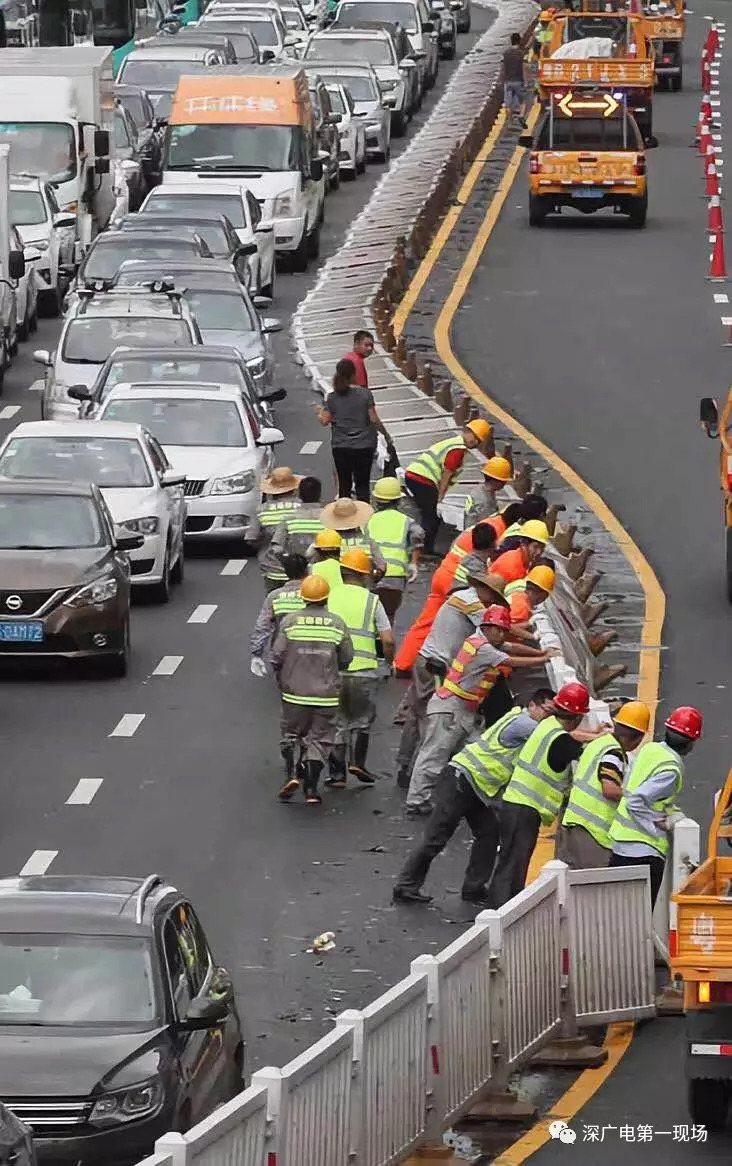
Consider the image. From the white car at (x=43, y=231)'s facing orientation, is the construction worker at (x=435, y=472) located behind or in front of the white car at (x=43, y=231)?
in front

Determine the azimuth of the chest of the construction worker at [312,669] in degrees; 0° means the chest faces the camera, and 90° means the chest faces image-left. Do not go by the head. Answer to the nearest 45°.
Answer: approximately 180°

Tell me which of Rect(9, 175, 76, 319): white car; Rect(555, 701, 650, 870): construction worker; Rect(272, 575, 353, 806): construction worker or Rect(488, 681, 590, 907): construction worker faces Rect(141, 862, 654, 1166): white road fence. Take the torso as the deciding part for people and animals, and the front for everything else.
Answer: the white car

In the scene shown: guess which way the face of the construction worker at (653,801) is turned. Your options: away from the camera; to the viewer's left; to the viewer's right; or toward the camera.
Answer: to the viewer's right

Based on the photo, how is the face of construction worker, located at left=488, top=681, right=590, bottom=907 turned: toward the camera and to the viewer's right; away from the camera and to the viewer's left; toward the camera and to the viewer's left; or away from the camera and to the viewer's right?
away from the camera and to the viewer's right

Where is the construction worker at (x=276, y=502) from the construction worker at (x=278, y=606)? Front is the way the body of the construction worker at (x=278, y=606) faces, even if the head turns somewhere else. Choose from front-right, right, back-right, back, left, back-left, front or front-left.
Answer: front-left

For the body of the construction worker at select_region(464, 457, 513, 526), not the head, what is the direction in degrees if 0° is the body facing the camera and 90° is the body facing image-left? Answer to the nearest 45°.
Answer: approximately 270°

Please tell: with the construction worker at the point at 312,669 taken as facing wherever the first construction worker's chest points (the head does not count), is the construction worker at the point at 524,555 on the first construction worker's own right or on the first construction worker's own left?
on the first construction worker's own right

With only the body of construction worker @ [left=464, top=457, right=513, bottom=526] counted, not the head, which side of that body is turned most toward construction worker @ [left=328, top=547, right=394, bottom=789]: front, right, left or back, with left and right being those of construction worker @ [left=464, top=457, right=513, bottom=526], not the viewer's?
right

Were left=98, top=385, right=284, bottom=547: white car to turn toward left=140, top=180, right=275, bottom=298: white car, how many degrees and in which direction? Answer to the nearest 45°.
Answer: approximately 180°

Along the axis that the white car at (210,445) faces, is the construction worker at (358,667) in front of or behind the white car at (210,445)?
in front
